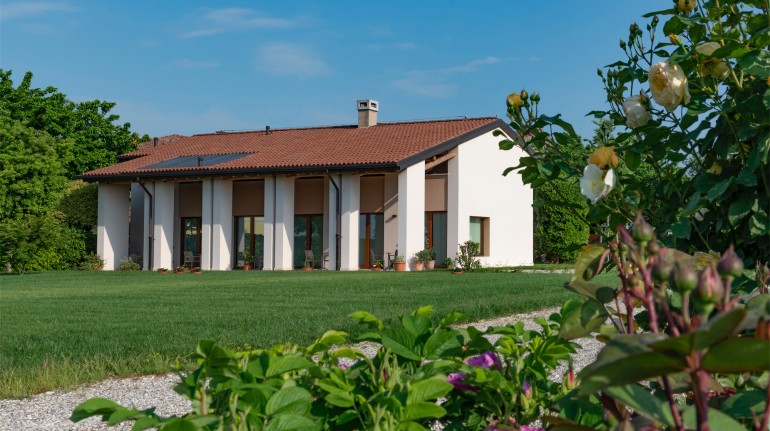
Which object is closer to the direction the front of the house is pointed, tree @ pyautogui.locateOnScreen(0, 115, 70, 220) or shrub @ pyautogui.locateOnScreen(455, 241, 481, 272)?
the tree

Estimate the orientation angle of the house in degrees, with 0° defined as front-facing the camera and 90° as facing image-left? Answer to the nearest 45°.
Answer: approximately 45°

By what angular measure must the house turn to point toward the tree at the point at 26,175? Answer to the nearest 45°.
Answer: approximately 45° to its right

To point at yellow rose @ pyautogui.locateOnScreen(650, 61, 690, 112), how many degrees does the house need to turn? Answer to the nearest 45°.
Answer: approximately 45° to its left

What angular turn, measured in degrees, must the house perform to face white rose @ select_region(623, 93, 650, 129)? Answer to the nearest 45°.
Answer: approximately 45° to its left

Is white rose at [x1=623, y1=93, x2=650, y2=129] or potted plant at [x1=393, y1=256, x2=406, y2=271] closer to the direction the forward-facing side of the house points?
the white rose

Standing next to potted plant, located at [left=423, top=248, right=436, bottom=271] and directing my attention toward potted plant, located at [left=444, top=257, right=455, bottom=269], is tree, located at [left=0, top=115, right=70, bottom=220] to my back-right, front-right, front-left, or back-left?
back-left

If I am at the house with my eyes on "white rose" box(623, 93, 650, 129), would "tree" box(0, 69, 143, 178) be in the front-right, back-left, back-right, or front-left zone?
back-right

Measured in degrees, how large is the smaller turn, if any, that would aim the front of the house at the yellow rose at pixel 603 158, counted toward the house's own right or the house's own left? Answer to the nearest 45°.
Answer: approximately 45° to the house's own left

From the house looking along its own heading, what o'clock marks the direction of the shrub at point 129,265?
The shrub is roughly at 2 o'clock from the house.

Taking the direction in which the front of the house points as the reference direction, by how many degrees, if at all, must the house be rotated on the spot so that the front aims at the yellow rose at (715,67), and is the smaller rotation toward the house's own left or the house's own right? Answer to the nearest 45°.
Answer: approximately 45° to the house's own left

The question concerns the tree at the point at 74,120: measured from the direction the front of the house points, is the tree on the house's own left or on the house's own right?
on the house's own right

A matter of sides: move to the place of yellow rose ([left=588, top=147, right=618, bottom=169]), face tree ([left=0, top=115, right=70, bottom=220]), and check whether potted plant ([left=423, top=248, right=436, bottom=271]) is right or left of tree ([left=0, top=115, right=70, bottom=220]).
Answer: right
